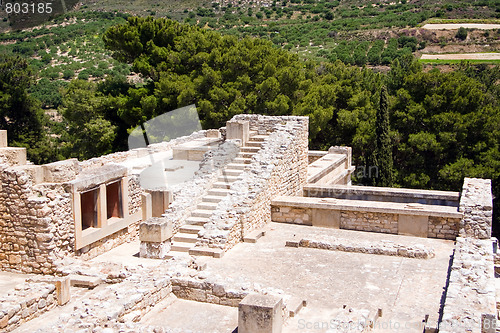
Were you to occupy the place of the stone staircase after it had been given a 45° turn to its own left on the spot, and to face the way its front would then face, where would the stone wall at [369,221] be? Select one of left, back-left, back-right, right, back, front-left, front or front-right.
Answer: left

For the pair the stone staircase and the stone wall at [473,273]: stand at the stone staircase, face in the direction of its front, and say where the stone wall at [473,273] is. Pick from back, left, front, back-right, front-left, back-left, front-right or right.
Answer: left

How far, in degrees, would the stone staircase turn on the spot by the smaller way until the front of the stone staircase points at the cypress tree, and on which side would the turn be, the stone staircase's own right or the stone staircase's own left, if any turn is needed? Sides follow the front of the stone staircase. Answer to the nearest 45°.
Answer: approximately 180°

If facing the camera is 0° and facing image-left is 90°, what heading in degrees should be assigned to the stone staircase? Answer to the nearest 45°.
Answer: approximately 45°

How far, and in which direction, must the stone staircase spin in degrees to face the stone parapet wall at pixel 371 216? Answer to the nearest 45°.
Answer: approximately 135° to its left

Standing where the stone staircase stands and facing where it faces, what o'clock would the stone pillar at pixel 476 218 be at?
The stone pillar is roughly at 8 o'clock from the stone staircase.

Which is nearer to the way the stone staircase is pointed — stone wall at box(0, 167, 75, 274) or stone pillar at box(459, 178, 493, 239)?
the stone wall

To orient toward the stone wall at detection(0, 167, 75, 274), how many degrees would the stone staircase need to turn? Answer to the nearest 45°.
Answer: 0° — it already faces it
